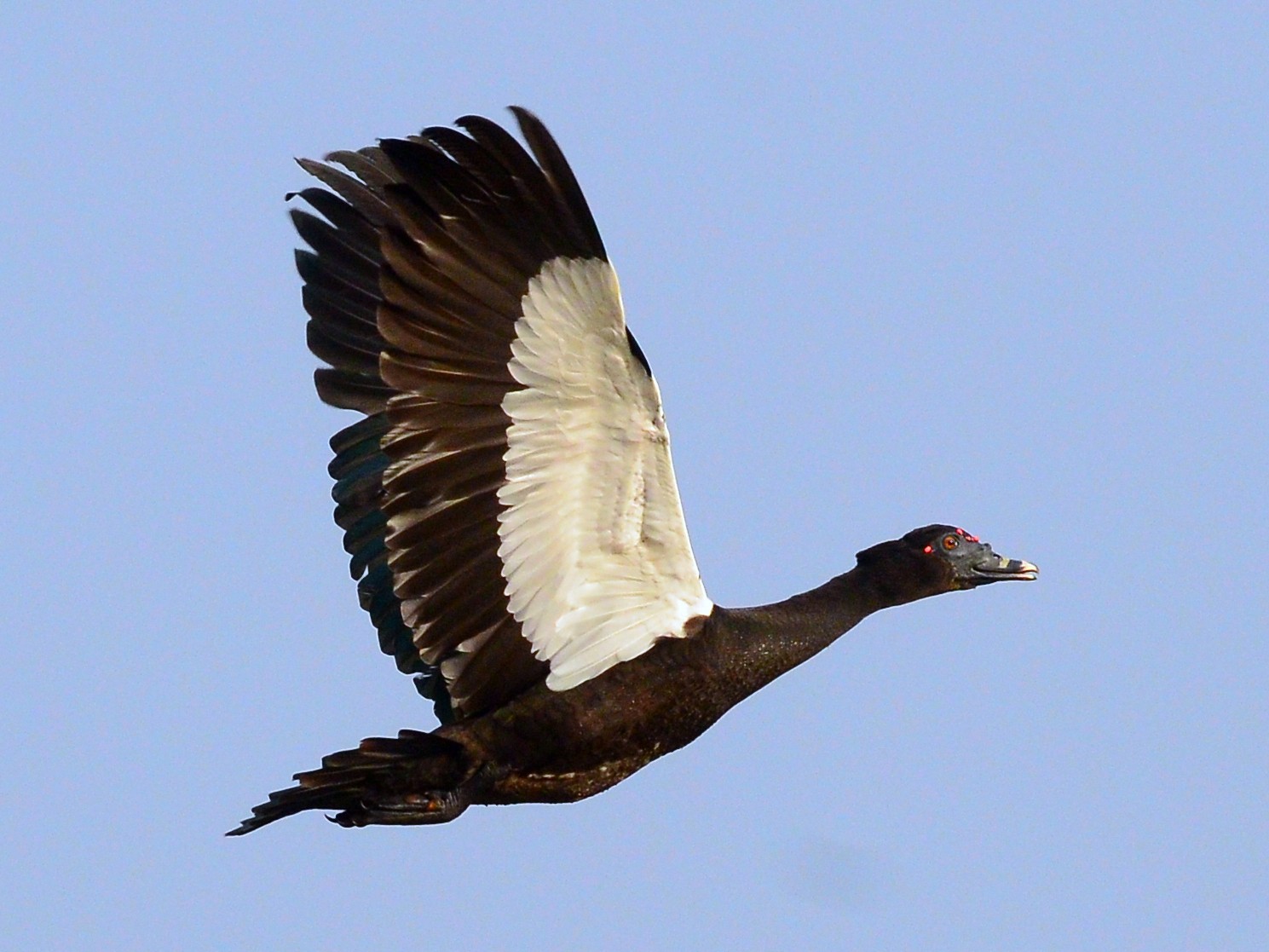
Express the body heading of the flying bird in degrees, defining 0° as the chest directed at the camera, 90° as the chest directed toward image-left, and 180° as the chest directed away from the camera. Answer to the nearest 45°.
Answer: approximately 270°
